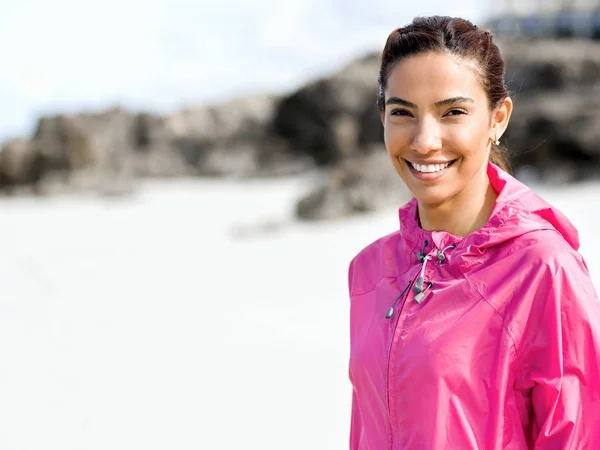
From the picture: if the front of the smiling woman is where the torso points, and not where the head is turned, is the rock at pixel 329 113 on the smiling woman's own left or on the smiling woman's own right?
on the smiling woman's own right

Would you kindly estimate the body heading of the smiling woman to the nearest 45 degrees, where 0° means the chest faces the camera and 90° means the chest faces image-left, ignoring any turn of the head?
approximately 45°

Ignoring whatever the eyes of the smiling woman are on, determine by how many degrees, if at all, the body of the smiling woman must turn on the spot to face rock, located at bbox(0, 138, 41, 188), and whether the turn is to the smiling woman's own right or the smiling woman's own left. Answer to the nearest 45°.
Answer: approximately 90° to the smiling woman's own right

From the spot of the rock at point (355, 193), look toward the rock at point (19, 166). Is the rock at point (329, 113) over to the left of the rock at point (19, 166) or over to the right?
right

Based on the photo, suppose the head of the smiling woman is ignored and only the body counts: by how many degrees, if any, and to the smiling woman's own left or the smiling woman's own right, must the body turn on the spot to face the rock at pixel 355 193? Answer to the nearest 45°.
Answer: approximately 135° to the smiling woman's own right

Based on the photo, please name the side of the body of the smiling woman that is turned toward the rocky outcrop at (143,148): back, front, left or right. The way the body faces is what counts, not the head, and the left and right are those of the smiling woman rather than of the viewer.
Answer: right

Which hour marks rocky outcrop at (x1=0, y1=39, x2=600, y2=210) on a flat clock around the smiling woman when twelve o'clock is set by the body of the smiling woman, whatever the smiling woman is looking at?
The rocky outcrop is roughly at 4 o'clock from the smiling woman.
